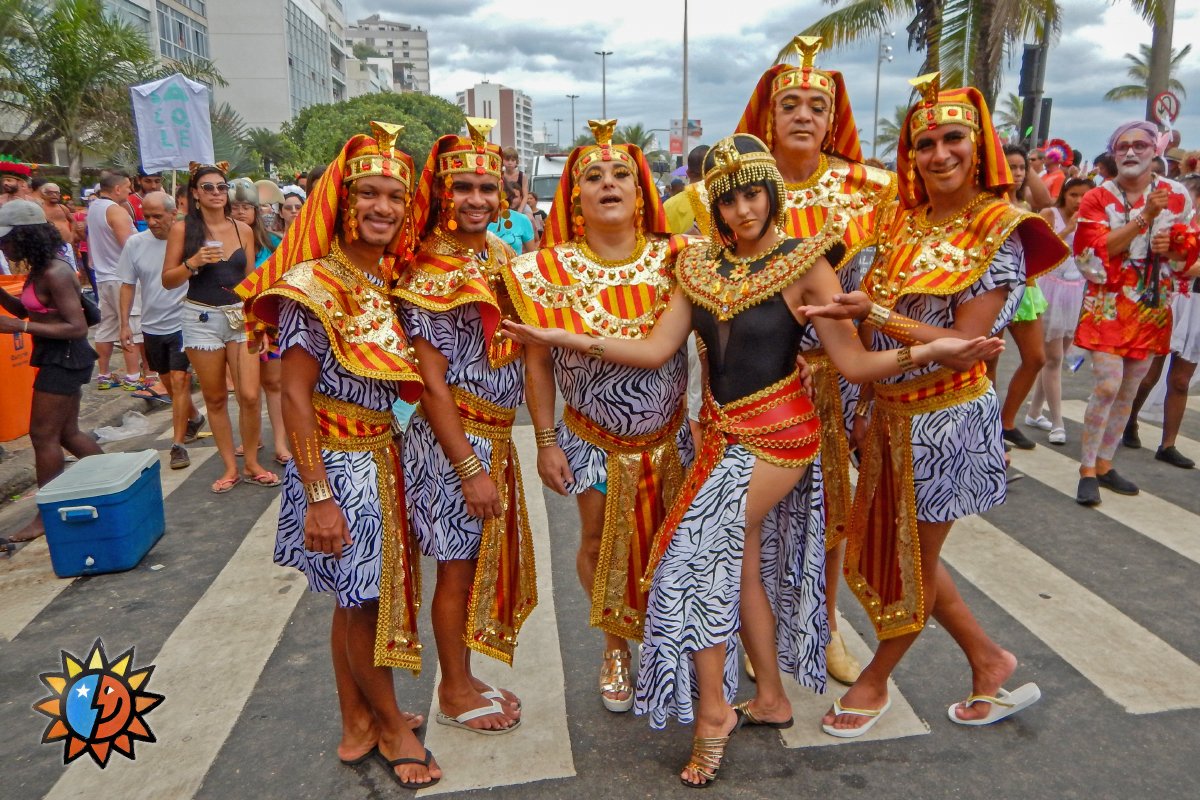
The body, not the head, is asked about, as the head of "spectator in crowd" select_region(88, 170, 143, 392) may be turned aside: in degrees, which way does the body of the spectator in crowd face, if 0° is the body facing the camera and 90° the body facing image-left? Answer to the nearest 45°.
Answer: approximately 225°

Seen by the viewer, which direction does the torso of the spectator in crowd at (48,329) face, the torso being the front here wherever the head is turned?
to the viewer's left

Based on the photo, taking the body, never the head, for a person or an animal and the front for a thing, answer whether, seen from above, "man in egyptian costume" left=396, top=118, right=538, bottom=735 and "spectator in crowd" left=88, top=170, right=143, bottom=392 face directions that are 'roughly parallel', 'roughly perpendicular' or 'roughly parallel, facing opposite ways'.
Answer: roughly perpendicular

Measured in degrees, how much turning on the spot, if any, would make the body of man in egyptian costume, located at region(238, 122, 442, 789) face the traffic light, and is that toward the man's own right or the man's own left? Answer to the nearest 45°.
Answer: approximately 90° to the man's own left

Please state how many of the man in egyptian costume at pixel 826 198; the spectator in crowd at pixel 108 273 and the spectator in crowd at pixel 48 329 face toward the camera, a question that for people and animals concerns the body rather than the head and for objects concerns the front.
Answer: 1

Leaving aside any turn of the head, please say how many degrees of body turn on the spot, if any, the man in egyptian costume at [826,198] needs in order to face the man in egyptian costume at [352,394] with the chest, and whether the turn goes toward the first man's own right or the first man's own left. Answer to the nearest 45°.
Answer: approximately 45° to the first man's own right

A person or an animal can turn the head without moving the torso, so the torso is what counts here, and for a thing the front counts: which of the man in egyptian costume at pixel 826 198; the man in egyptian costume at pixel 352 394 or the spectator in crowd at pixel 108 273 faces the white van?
the spectator in crowd

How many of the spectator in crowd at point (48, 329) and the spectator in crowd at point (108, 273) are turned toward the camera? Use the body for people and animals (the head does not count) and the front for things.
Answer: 0

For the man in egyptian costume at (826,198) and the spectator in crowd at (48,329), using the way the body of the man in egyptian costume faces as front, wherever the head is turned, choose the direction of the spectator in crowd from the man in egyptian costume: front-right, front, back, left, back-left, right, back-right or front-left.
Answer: right

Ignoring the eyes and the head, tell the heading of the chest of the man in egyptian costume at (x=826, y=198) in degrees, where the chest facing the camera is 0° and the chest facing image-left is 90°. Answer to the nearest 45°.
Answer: approximately 0°

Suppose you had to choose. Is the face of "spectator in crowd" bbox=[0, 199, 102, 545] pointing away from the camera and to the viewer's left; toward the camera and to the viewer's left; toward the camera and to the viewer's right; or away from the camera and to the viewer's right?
away from the camera and to the viewer's left
